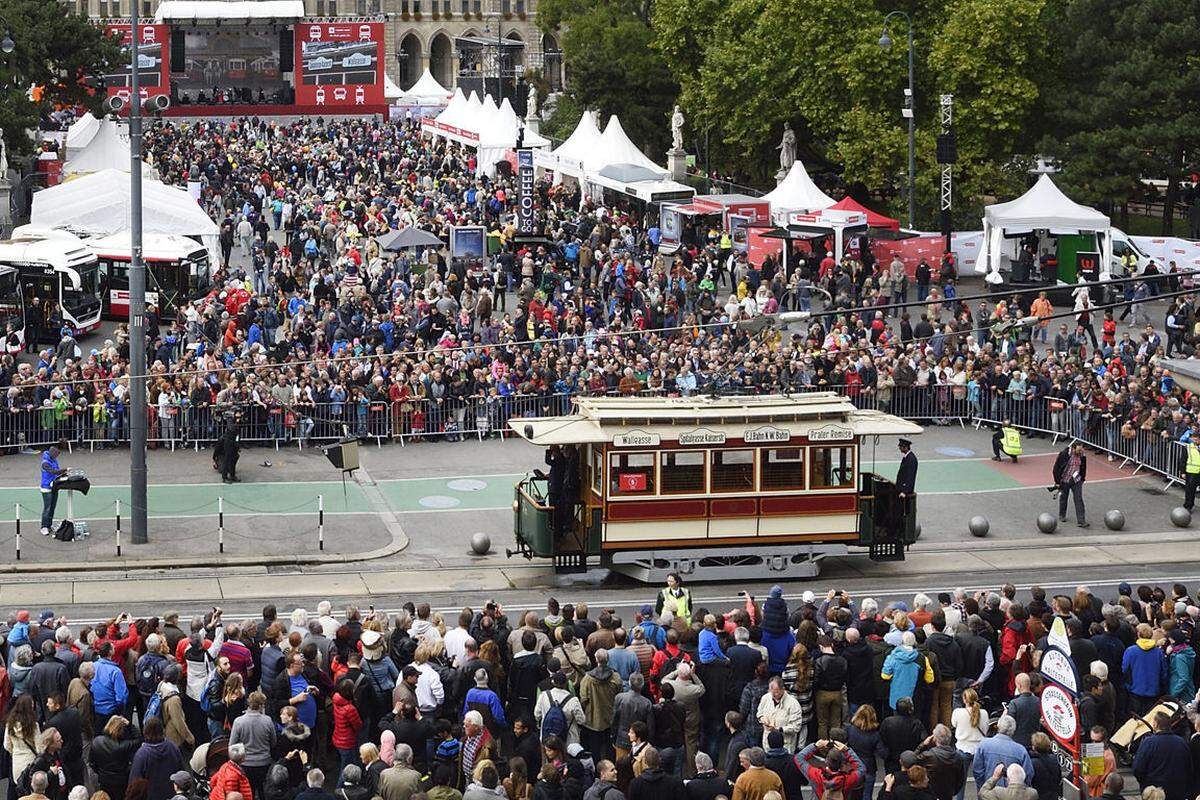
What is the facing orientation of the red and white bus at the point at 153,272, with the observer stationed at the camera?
facing the viewer and to the right of the viewer

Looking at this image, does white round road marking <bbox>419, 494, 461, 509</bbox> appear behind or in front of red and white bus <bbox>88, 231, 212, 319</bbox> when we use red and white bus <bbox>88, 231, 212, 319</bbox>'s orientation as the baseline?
in front

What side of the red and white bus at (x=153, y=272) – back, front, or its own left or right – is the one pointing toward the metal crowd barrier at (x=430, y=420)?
front

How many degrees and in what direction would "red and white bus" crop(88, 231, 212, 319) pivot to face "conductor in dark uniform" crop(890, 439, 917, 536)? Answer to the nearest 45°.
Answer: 0° — it already faces them

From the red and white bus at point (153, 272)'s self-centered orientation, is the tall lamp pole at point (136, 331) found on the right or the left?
on its right

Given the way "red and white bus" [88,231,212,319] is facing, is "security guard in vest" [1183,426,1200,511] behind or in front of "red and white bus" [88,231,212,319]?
in front

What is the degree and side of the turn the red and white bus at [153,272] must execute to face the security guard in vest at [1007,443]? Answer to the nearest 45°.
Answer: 0° — it already faces them
